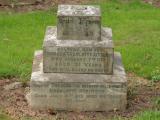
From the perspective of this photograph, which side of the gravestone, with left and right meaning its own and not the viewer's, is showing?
front
